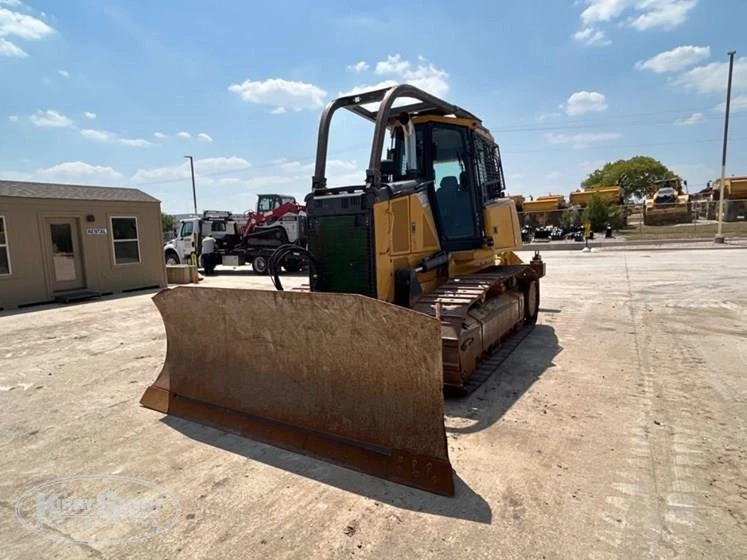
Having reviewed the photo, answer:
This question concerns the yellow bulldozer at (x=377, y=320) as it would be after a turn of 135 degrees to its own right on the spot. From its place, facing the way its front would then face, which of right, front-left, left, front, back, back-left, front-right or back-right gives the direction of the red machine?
front

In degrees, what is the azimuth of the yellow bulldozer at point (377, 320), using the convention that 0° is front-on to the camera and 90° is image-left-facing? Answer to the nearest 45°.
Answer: approximately 45°

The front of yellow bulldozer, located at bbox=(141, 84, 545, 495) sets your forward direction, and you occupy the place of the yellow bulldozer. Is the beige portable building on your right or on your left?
on your right

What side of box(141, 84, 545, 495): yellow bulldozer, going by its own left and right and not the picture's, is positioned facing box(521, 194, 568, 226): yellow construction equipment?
back

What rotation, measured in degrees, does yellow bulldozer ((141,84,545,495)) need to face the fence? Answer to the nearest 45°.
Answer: approximately 180°

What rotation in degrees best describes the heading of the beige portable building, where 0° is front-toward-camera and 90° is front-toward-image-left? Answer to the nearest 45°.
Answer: approximately 315°

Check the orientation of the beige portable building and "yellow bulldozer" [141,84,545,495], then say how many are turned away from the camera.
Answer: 0
